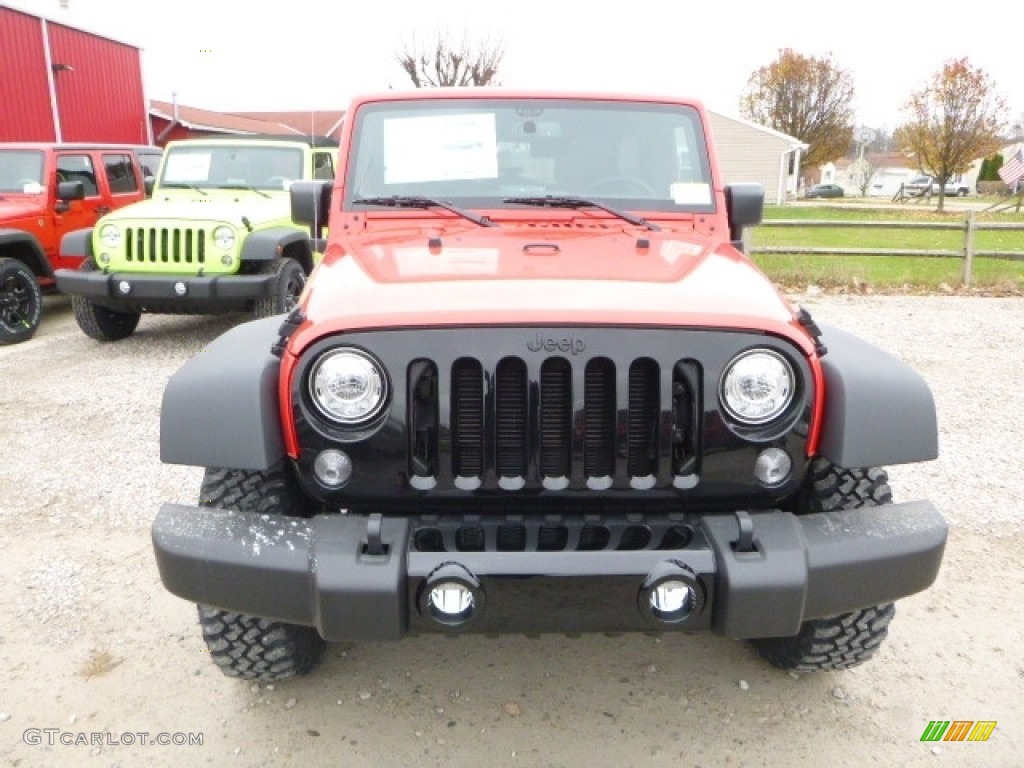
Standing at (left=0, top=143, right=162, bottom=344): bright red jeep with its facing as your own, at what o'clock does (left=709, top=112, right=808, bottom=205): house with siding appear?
The house with siding is roughly at 6 o'clock from the bright red jeep.

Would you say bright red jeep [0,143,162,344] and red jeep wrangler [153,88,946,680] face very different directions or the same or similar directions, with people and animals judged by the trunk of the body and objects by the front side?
same or similar directions

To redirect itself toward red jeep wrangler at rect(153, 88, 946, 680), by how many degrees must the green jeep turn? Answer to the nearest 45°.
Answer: approximately 45° to its left

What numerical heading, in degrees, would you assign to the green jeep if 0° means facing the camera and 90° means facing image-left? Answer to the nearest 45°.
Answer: approximately 45°

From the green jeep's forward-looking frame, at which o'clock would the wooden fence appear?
The wooden fence is roughly at 7 o'clock from the green jeep.

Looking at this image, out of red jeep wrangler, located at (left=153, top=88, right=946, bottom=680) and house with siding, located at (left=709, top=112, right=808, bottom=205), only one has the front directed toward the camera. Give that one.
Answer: the red jeep wrangler

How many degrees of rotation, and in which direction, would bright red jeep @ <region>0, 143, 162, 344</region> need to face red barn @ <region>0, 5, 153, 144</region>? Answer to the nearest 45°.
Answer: approximately 135° to its right

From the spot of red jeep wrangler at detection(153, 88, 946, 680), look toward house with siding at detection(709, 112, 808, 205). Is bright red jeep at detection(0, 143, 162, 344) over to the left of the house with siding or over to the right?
left

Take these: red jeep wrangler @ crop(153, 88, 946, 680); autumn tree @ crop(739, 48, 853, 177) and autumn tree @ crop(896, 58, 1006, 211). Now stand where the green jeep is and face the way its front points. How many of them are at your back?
2

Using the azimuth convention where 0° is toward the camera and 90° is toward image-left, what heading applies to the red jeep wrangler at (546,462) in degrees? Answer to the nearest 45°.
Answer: approximately 0°

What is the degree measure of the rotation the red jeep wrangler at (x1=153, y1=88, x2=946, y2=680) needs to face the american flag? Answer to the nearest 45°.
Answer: approximately 135° to its left

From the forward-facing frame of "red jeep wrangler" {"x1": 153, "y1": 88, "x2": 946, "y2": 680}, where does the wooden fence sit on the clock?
The wooden fence is roughly at 7 o'clock from the red jeep wrangler.
